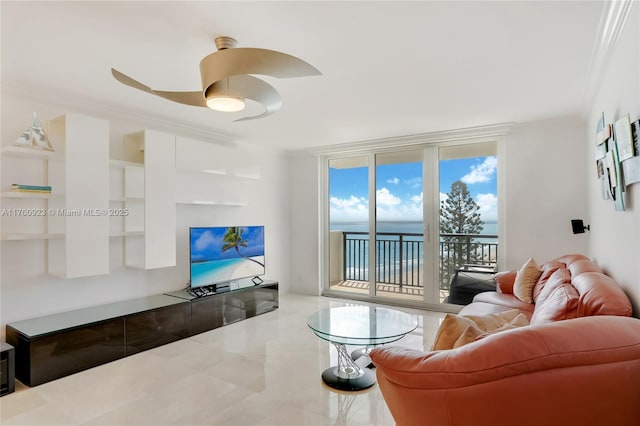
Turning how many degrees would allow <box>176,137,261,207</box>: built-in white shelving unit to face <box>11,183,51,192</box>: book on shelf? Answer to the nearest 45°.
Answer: approximately 90° to its right

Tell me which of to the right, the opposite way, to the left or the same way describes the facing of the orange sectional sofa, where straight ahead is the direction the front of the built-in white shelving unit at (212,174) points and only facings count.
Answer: the opposite way

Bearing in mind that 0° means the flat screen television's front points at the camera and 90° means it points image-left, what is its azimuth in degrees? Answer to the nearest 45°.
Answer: approximately 315°

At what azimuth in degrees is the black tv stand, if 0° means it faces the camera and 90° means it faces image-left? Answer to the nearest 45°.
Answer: approximately 315°

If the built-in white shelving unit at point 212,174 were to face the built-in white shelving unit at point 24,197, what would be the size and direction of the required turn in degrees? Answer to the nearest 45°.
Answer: approximately 90° to its right

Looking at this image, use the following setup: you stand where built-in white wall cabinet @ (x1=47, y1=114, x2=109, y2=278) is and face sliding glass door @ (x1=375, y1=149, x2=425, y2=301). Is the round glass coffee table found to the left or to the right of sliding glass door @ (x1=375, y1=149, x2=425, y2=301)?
right

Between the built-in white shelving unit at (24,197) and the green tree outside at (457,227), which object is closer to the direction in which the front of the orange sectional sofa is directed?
the built-in white shelving unit

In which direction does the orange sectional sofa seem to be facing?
to the viewer's left
